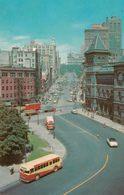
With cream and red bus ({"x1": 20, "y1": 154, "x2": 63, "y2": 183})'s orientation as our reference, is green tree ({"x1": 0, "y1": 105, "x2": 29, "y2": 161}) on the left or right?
on its right
